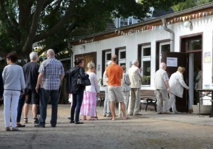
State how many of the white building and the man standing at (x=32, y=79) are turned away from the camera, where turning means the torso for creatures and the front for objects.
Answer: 1

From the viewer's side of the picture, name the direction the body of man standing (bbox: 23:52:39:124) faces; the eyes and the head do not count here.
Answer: away from the camera

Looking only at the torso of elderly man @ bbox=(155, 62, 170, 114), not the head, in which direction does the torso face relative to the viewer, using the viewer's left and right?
facing away from the viewer and to the right of the viewer

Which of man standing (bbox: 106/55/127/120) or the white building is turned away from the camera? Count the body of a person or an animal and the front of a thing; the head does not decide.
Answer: the man standing

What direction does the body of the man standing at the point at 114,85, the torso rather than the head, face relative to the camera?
away from the camera

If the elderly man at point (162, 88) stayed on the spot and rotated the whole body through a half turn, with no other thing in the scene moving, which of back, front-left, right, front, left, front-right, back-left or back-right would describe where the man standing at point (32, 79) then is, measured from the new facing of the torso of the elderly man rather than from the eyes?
front

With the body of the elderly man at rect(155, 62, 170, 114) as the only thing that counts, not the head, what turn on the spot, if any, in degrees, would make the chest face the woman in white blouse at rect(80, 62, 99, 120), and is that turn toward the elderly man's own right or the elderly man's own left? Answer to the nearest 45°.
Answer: approximately 180°

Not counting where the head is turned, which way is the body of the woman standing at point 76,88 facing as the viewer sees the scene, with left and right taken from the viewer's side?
facing away from the viewer and to the right of the viewer

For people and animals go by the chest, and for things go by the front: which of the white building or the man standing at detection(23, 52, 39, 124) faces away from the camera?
the man standing

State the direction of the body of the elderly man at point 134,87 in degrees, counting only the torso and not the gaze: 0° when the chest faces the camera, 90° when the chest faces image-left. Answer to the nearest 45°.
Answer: approximately 225°

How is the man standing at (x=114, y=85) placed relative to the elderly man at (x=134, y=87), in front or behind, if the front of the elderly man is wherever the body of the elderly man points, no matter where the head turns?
behind

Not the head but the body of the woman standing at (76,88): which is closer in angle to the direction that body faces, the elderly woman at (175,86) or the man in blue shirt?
the elderly woman

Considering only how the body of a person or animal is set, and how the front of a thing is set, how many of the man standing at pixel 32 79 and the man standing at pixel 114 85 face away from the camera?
2
